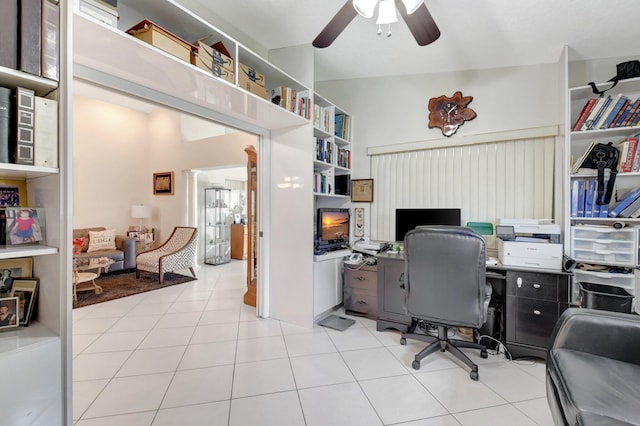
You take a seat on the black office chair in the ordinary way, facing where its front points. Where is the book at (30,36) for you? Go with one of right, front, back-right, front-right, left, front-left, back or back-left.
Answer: back-left

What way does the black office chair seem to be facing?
away from the camera

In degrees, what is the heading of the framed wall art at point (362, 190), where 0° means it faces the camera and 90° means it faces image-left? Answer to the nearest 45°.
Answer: approximately 0°

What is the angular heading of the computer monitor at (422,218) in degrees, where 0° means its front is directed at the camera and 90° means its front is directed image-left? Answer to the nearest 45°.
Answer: approximately 0°

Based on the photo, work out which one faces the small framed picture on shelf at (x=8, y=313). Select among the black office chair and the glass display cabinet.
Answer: the glass display cabinet

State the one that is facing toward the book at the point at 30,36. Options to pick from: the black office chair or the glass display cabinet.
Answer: the glass display cabinet

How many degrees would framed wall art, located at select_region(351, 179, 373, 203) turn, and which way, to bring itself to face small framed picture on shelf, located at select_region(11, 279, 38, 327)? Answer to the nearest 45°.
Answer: approximately 45° to its right

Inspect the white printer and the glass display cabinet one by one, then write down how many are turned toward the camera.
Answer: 2

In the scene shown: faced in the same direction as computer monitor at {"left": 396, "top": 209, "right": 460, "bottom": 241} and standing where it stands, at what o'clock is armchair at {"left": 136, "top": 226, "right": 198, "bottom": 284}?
The armchair is roughly at 3 o'clock from the computer monitor.

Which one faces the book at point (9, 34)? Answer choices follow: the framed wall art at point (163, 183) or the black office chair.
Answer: the framed wall art

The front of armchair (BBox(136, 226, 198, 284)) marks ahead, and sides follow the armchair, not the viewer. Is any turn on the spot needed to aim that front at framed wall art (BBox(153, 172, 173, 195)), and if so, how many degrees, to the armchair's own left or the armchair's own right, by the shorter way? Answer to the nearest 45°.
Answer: approximately 135° to the armchair's own right

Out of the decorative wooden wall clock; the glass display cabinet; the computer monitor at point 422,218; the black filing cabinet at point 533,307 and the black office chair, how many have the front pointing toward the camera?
4
